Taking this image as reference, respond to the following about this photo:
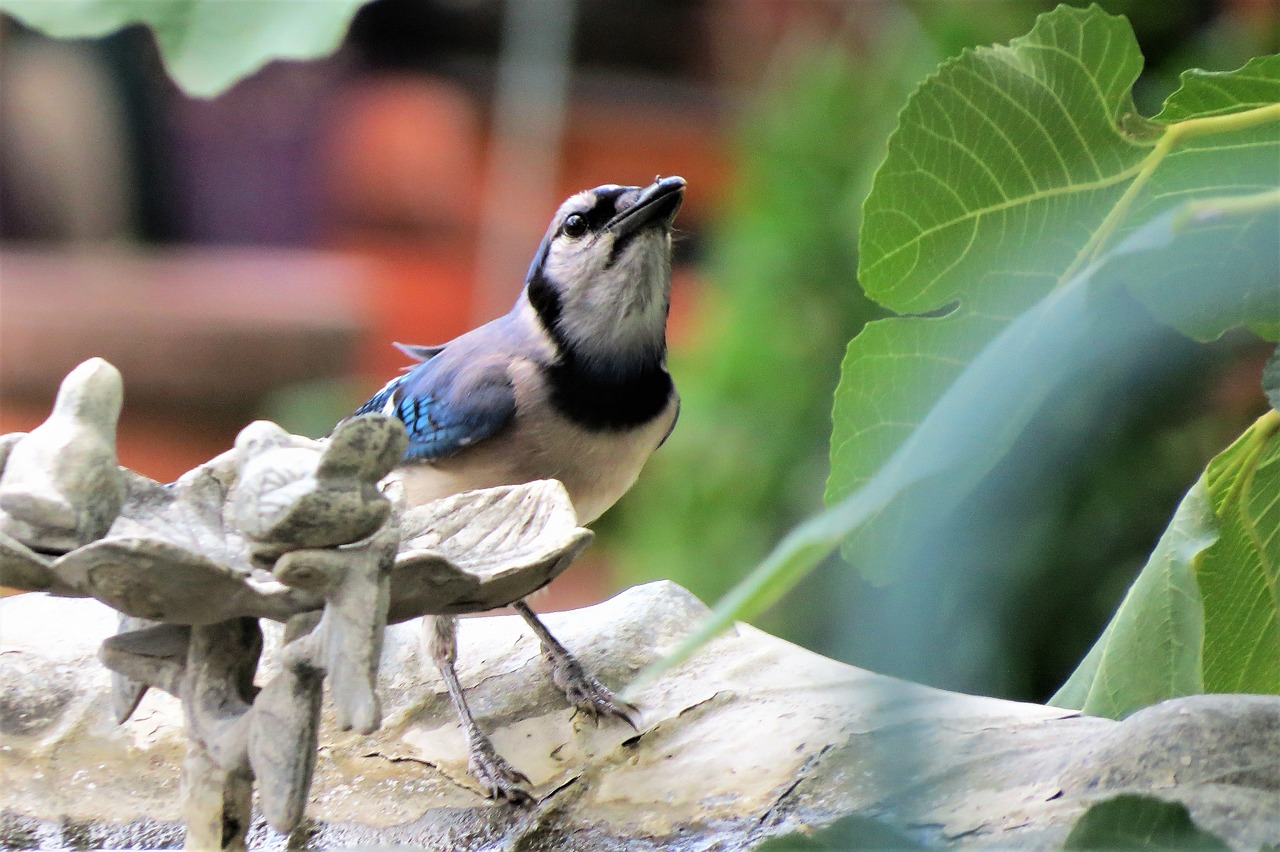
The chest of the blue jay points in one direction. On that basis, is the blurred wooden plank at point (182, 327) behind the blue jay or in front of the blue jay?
behind

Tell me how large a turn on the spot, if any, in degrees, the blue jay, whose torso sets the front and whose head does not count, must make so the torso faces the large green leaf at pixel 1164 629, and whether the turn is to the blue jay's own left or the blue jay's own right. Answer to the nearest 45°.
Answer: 0° — it already faces it

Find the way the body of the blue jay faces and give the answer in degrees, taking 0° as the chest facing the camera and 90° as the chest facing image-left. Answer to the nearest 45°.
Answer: approximately 315°

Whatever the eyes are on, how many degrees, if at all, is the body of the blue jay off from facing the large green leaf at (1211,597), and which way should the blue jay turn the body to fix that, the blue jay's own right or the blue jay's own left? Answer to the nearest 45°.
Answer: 0° — it already faces it
